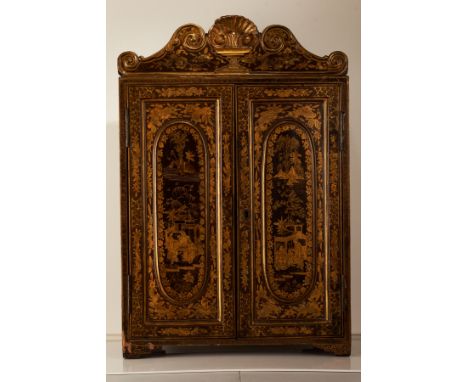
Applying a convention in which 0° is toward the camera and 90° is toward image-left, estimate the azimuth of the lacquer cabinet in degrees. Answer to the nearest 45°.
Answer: approximately 0°
